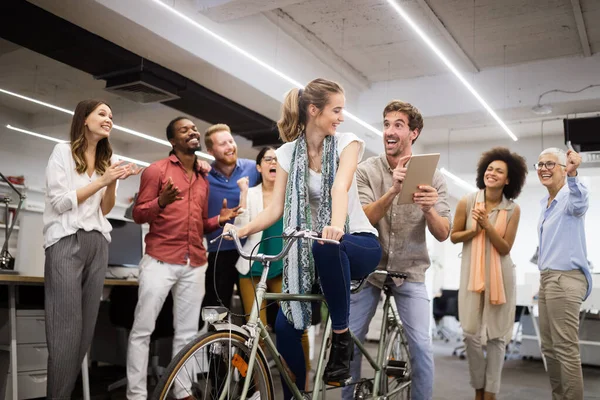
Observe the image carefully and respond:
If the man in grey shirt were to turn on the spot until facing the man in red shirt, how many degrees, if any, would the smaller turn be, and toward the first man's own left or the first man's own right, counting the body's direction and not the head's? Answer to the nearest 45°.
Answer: approximately 45° to the first man's own right

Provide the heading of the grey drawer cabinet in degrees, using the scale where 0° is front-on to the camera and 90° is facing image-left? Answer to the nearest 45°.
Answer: approximately 0°

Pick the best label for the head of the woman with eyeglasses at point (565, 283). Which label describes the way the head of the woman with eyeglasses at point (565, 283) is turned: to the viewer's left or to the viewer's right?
to the viewer's left

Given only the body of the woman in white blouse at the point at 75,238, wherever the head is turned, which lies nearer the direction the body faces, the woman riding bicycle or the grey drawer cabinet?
the woman riding bicycle

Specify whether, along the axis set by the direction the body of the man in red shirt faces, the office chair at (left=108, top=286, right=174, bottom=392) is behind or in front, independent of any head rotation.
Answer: behind

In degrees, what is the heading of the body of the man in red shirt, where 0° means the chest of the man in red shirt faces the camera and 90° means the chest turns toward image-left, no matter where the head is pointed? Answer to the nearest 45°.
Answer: approximately 315°

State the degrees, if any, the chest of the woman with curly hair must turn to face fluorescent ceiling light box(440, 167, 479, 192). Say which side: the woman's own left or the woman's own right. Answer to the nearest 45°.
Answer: approximately 180°

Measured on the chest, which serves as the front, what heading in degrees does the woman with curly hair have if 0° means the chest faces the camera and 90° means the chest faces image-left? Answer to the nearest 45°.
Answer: approximately 0°

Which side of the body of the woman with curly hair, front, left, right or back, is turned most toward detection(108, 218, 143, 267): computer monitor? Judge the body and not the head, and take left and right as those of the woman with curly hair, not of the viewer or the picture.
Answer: right
